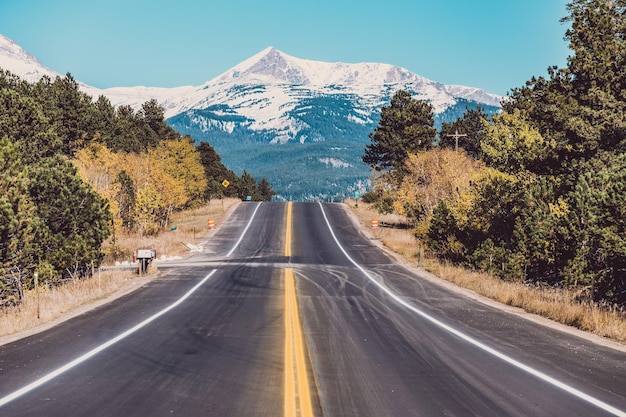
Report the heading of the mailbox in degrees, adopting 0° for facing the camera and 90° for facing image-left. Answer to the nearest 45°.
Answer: approximately 270°
